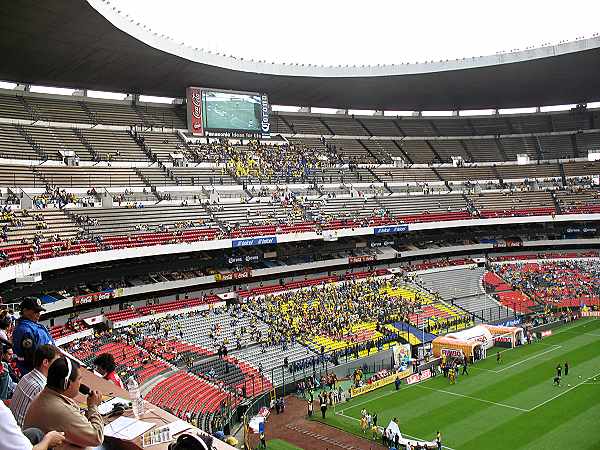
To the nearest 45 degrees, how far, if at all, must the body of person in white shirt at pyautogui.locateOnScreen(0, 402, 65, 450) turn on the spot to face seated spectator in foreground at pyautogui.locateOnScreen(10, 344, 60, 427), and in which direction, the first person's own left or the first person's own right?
approximately 90° to the first person's own left

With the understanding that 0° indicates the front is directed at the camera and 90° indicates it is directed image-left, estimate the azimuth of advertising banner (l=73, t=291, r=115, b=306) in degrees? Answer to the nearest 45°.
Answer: approximately 315°

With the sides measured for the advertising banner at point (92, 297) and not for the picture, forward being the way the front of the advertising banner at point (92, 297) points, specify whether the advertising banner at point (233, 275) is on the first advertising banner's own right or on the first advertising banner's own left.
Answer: on the first advertising banner's own left

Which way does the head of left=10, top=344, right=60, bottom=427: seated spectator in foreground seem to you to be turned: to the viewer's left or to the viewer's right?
to the viewer's right

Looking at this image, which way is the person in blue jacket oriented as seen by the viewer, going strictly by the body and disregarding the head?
to the viewer's right

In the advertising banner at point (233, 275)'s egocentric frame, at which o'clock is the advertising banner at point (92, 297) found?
the advertising banner at point (92, 297) is roughly at 3 o'clock from the advertising banner at point (233, 275).

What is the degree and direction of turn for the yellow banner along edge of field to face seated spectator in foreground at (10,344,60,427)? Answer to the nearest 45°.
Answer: approximately 45° to its right

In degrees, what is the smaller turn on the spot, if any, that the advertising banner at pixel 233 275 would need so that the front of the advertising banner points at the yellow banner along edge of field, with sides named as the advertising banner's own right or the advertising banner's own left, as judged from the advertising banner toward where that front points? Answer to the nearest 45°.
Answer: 0° — it already faces it

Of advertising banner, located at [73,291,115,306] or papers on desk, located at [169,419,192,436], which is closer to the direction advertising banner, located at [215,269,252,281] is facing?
the papers on desk

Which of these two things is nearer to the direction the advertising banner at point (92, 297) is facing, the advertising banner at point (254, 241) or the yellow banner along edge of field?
the yellow banner along edge of field
